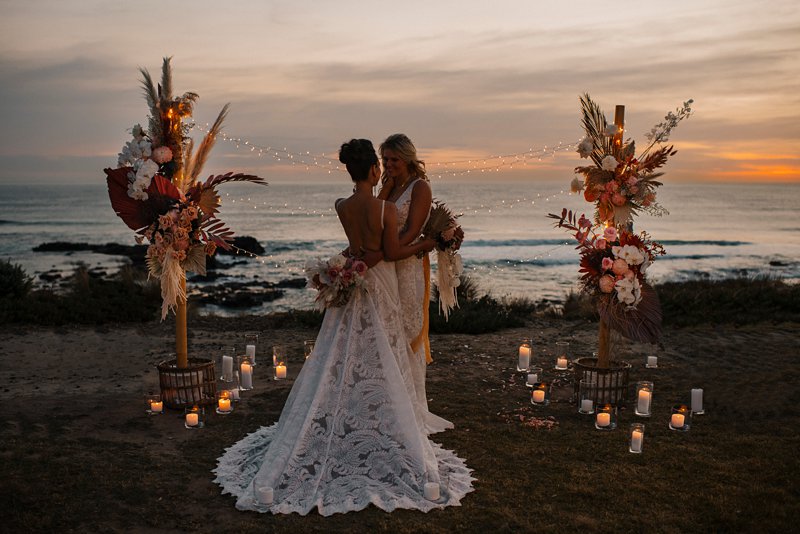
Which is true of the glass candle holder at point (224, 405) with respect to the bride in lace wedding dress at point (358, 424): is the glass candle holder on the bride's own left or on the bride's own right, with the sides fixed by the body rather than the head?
on the bride's own left

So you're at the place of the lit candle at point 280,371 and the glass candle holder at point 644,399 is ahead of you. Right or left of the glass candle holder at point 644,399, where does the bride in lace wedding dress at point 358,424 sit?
right

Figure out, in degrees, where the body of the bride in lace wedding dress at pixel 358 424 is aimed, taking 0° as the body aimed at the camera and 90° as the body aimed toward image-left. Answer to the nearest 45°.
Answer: approximately 225°

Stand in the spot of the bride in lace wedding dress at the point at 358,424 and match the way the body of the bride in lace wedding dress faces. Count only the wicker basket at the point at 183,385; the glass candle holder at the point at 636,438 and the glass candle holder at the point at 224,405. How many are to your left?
2

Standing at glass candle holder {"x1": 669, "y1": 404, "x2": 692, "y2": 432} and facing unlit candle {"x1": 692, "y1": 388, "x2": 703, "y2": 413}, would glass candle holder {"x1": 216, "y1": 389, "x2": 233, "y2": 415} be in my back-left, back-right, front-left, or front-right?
back-left

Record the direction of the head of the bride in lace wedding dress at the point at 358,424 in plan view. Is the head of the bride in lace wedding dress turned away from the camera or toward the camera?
away from the camera

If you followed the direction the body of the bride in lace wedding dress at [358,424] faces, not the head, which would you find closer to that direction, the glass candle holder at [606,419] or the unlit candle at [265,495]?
the glass candle holder

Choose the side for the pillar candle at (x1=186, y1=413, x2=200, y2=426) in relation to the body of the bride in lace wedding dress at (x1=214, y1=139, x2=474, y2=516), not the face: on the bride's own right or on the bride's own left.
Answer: on the bride's own left

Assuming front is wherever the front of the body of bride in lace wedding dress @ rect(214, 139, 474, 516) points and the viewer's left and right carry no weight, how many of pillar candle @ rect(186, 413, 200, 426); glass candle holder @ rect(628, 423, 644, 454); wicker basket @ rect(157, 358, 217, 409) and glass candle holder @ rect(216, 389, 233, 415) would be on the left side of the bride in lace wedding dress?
3

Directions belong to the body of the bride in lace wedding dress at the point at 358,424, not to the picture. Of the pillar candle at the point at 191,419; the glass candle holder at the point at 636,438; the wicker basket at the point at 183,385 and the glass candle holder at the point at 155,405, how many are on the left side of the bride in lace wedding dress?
3

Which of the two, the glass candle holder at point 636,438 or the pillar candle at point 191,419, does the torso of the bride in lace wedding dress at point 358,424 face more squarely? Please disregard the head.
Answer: the glass candle holder
